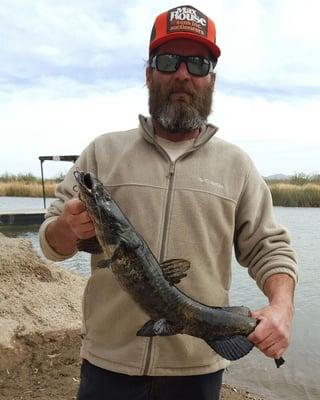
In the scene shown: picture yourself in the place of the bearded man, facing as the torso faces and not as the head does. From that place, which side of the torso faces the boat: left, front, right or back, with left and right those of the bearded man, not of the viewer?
back

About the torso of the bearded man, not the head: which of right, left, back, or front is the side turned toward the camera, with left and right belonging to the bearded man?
front

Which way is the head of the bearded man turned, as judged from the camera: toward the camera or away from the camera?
toward the camera
